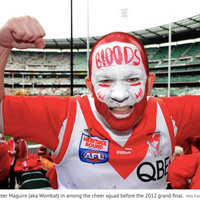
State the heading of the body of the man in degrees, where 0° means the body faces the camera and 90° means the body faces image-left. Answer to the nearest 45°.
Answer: approximately 0°

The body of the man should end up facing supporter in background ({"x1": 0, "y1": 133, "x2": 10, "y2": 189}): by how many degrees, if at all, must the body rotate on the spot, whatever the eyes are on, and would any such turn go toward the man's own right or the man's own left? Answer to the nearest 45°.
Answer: approximately 135° to the man's own right
